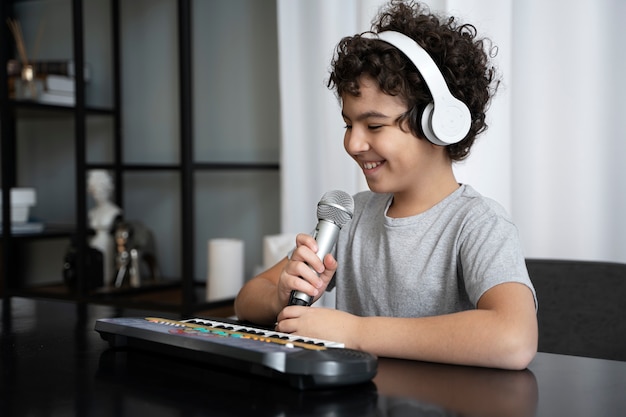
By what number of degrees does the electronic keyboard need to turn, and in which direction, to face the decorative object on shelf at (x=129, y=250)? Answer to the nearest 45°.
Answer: approximately 45° to its left

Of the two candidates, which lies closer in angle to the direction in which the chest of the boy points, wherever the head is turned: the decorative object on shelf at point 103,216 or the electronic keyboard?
the electronic keyboard

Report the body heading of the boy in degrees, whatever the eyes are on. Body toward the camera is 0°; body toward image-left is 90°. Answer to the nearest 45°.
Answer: approximately 45°

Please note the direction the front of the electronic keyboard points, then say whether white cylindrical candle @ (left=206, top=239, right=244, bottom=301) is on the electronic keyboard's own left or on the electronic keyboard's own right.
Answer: on the electronic keyboard's own left

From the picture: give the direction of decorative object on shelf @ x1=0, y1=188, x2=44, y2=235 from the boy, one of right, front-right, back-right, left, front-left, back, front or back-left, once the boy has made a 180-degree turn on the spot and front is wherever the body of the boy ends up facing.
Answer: left

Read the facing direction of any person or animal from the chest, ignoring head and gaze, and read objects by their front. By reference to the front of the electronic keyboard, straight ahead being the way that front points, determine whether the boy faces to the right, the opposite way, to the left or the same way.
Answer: the opposite way

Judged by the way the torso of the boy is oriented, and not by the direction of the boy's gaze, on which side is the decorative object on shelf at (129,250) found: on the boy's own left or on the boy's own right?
on the boy's own right

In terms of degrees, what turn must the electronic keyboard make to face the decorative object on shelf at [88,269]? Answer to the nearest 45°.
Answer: approximately 45° to its left

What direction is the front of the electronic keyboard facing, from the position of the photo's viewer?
facing away from the viewer and to the right of the viewer
